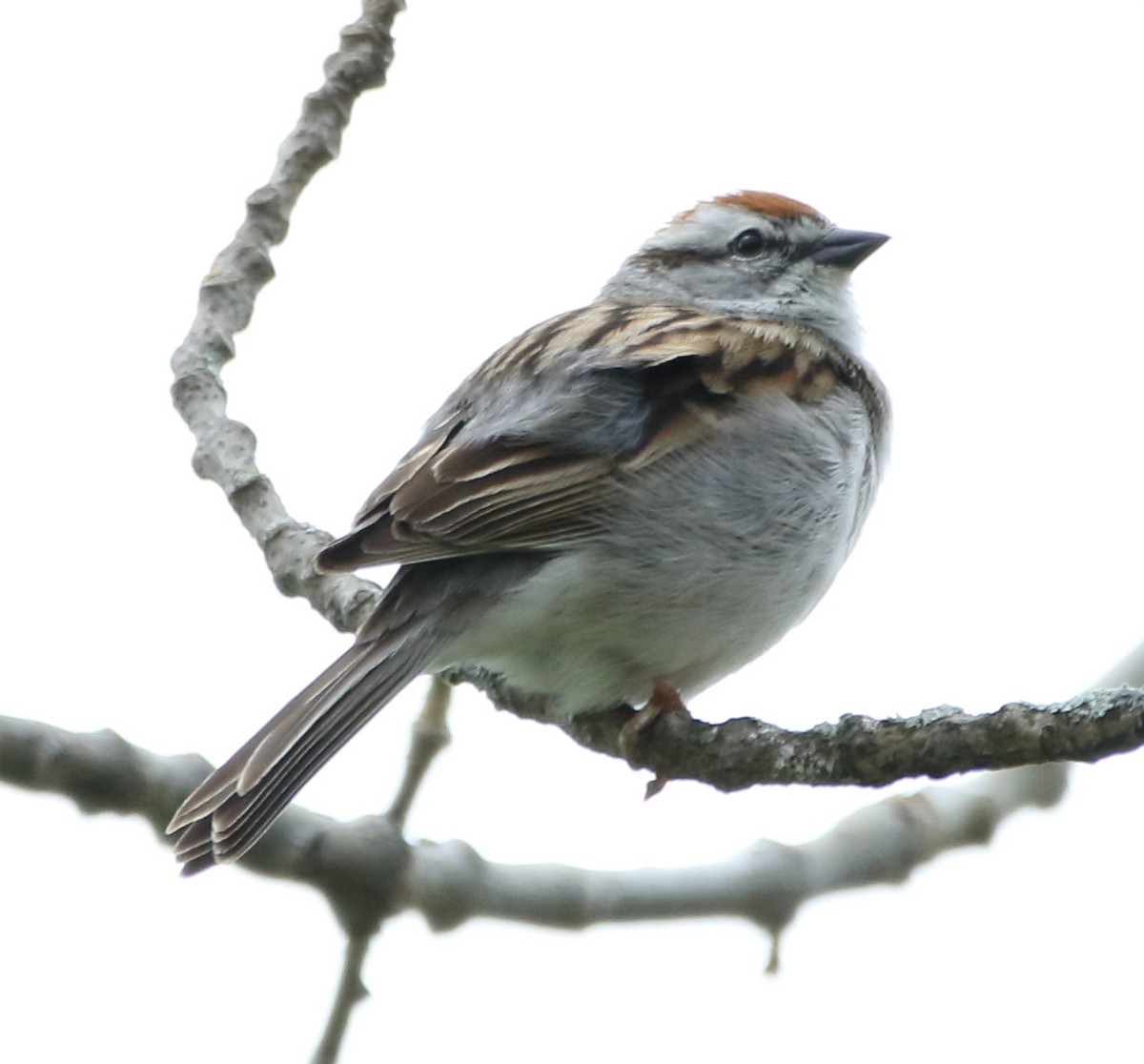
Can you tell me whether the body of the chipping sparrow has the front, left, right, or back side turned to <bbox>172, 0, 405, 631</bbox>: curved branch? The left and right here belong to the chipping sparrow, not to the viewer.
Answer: back

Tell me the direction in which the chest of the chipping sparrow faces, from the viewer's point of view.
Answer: to the viewer's right
